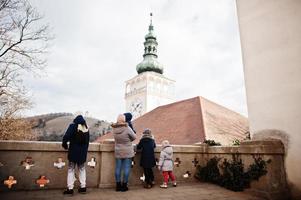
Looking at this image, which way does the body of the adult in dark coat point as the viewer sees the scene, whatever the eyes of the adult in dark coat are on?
away from the camera
